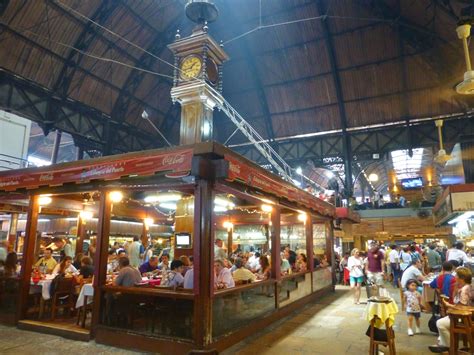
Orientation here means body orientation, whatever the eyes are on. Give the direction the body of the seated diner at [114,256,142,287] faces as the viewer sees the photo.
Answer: away from the camera

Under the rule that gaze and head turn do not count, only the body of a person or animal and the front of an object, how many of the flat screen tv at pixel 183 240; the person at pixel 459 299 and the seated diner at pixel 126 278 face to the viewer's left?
1

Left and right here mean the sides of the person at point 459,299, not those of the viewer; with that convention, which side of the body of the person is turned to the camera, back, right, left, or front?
left

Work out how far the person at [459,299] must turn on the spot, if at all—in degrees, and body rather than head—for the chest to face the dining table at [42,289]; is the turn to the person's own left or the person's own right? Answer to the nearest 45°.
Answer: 0° — they already face it

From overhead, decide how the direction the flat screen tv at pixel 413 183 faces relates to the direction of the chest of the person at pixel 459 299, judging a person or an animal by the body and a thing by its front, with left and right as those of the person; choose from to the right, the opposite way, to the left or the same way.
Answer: to the left

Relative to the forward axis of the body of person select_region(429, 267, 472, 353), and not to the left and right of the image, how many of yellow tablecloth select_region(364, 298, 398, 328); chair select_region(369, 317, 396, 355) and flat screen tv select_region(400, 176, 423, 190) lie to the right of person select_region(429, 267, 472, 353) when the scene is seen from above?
1

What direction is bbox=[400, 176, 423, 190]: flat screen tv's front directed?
toward the camera

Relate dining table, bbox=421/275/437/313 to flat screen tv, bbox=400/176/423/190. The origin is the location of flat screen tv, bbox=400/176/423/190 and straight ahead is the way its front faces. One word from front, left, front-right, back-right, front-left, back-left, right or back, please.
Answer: front

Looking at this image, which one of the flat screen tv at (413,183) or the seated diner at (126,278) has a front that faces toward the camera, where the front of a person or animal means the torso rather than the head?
the flat screen tv

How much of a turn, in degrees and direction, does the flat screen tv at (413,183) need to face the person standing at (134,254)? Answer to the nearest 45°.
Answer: approximately 45° to its right

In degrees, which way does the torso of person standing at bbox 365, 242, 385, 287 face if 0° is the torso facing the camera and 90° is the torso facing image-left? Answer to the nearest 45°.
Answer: approximately 0°

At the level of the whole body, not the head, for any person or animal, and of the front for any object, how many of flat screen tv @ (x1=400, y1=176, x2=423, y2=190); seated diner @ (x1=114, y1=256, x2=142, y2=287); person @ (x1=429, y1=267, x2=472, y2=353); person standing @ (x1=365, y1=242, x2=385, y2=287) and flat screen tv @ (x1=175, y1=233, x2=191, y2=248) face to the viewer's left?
1

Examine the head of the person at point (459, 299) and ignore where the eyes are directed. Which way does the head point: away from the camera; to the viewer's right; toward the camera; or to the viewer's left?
to the viewer's left

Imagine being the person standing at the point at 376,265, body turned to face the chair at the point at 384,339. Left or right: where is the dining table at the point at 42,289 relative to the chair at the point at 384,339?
right

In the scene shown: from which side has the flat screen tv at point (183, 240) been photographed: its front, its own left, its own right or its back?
front
